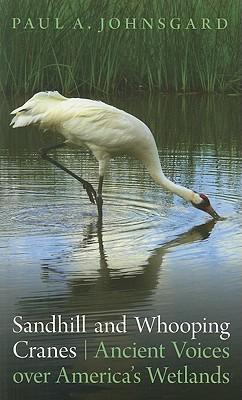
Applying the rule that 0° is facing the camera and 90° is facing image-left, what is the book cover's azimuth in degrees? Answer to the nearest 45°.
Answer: approximately 0°
